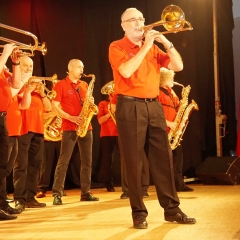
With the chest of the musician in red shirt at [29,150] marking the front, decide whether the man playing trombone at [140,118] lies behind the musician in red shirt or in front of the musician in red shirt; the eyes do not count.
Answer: in front

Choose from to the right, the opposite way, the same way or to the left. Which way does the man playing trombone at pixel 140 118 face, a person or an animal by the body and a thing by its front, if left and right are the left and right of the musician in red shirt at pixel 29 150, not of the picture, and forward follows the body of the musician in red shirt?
the same way

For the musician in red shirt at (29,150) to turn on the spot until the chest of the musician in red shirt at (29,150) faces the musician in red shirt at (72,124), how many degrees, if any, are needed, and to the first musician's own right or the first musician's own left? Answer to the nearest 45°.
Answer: approximately 90° to the first musician's own left

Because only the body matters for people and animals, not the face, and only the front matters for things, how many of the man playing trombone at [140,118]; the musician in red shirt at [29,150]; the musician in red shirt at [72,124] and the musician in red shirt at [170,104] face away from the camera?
0

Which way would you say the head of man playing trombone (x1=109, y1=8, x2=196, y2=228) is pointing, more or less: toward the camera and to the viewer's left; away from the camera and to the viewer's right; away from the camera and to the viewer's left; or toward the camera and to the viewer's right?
toward the camera and to the viewer's right

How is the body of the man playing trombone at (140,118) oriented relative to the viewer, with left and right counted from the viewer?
facing the viewer and to the right of the viewer

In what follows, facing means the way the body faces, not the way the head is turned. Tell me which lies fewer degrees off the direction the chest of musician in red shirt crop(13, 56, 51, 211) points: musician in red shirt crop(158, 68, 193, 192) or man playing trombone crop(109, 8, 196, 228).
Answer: the man playing trombone

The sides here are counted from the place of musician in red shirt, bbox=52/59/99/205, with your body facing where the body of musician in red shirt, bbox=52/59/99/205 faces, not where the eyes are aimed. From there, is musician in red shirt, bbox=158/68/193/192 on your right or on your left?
on your left

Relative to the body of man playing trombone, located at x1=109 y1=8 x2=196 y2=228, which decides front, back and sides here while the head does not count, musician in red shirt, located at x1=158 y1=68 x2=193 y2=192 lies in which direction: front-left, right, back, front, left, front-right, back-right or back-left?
back-left

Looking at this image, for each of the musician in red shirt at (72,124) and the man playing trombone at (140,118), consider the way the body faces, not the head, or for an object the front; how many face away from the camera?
0

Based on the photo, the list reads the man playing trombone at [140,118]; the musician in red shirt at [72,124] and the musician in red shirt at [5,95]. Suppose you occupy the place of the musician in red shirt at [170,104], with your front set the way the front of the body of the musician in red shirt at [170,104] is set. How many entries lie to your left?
0

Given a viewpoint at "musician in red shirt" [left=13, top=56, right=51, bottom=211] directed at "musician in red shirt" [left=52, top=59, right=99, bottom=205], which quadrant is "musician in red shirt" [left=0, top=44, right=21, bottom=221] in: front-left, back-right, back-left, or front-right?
back-right

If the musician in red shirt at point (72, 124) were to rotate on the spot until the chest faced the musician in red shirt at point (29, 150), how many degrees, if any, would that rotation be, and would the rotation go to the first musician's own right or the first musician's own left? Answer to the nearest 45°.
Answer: approximately 90° to the first musician's own right

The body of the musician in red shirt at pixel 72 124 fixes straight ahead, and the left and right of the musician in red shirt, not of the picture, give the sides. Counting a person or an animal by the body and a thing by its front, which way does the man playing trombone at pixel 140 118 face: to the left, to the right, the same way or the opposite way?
the same way
